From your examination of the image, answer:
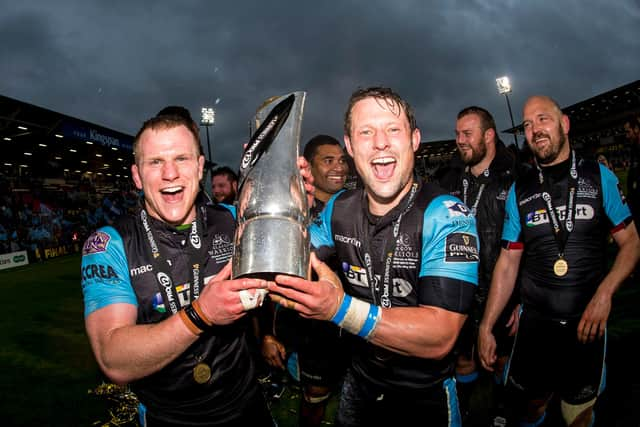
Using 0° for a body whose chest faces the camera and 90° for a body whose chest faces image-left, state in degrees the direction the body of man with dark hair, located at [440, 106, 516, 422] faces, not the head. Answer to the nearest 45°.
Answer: approximately 45°

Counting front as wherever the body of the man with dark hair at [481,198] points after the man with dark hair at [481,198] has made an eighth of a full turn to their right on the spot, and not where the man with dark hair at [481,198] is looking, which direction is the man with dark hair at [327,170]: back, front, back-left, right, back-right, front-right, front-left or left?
front
